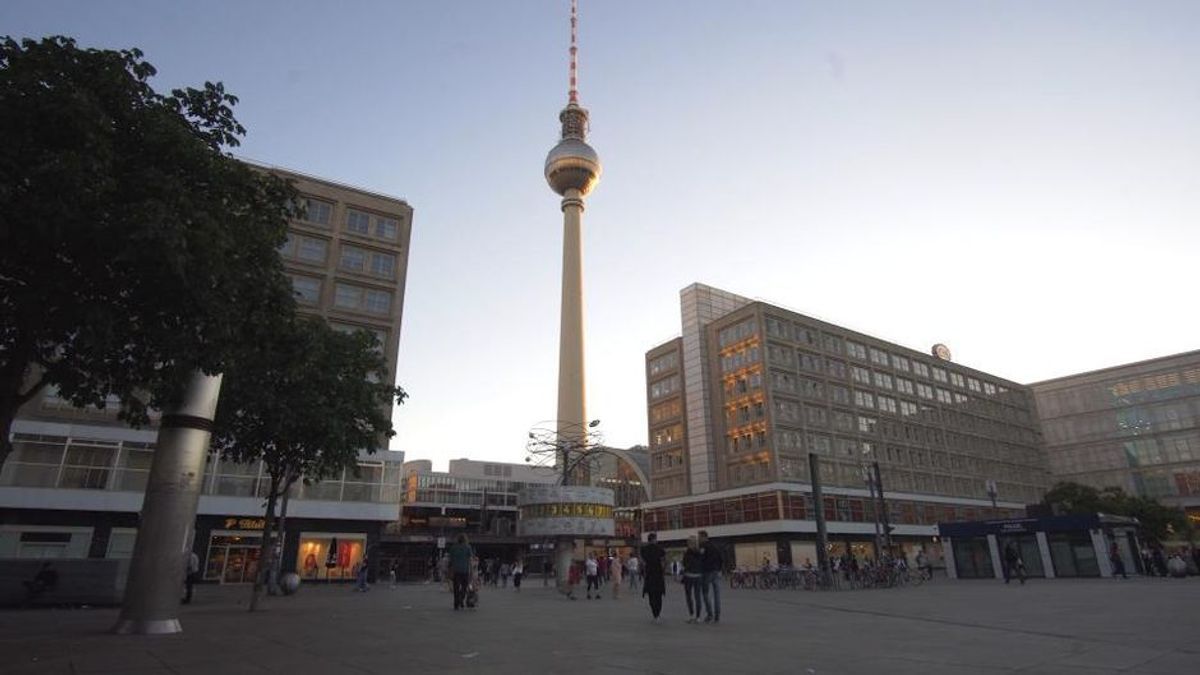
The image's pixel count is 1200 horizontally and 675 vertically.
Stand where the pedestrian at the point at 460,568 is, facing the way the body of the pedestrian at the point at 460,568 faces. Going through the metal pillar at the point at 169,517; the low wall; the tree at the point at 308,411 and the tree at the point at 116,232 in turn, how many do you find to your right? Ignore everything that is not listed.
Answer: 0

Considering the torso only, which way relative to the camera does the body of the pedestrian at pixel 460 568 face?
away from the camera

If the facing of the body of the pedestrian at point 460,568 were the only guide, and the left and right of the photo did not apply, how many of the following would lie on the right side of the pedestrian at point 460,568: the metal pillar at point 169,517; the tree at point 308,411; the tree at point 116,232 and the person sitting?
0

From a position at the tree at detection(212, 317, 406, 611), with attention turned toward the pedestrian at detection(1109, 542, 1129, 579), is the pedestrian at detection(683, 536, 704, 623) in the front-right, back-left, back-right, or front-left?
front-right

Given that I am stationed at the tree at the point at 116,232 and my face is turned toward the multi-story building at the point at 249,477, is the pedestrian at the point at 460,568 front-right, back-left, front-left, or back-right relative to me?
front-right

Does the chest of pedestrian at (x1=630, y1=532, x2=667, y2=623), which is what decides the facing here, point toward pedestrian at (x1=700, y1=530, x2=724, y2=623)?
no

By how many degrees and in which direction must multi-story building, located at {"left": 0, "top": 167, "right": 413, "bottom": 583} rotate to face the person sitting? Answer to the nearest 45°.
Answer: approximately 45° to its right
